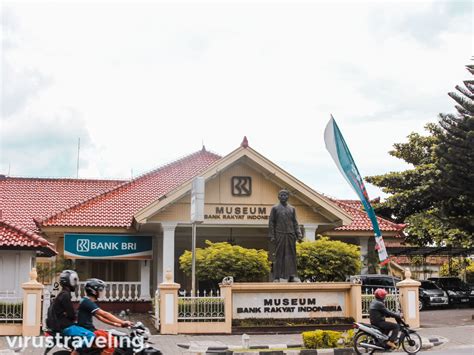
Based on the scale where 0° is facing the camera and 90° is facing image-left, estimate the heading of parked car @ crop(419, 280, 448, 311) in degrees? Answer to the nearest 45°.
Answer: approximately 315°

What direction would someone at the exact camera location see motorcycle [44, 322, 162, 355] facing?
facing to the right of the viewer

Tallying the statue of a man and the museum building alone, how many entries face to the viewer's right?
0

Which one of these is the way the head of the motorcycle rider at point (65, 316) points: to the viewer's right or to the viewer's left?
to the viewer's right

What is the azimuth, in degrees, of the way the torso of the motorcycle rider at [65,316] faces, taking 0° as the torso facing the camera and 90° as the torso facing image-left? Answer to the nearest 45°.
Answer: approximately 270°

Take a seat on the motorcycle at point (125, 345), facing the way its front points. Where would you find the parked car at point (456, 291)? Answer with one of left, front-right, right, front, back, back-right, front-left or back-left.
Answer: front-left

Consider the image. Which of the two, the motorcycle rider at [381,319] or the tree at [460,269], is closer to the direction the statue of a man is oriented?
the motorcycle rider
